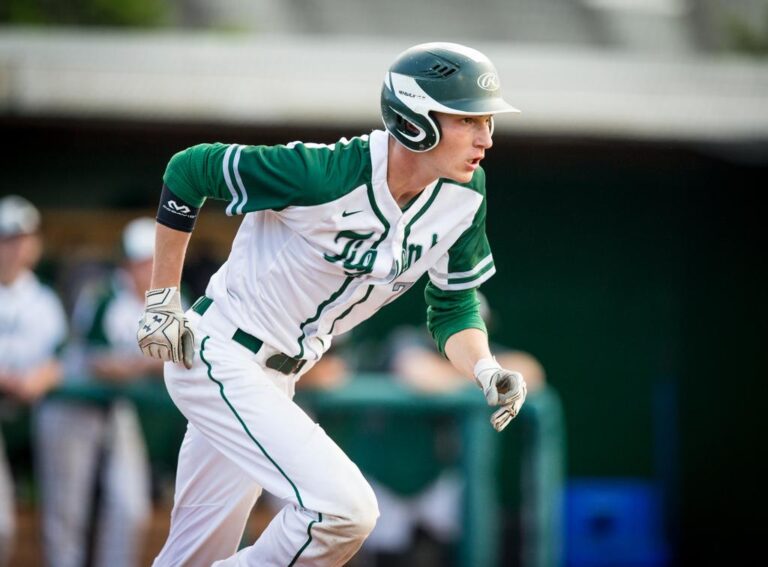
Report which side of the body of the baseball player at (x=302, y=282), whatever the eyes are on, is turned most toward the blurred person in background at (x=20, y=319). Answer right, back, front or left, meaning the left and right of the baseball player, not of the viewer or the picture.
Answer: back

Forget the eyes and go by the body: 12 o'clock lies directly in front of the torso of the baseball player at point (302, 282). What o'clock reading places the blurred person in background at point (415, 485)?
The blurred person in background is roughly at 8 o'clock from the baseball player.

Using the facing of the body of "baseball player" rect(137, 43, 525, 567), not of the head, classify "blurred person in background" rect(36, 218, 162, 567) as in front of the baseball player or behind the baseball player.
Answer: behind

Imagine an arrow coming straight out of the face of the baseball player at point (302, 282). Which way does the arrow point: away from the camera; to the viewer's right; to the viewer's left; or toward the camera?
to the viewer's right

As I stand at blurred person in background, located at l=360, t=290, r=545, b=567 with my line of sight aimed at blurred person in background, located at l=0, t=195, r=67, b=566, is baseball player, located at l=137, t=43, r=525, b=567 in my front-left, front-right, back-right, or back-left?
front-left

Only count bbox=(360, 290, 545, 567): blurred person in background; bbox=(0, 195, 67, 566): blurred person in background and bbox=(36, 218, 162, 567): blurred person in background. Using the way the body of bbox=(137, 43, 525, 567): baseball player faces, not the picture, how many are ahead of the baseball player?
0

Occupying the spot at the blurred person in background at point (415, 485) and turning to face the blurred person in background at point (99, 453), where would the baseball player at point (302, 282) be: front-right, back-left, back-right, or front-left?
front-left

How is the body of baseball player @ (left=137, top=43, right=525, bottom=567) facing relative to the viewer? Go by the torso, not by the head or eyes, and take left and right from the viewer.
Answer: facing the viewer and to the right of the viewer

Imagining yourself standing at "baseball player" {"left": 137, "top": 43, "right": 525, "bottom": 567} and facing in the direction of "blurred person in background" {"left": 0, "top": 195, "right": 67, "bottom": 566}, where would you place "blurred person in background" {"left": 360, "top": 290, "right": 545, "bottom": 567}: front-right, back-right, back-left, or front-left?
front-right

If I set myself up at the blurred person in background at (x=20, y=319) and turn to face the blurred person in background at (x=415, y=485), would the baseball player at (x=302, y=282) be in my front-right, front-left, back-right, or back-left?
front-right
